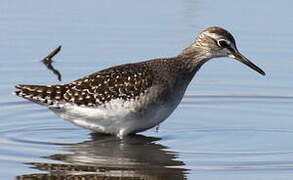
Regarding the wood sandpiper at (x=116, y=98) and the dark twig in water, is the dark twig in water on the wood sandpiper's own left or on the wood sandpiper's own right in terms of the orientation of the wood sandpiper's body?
on the wood sandpiper's own left

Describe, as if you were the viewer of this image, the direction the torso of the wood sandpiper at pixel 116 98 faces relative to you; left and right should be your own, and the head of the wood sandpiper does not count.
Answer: facing to the right of the viewer
